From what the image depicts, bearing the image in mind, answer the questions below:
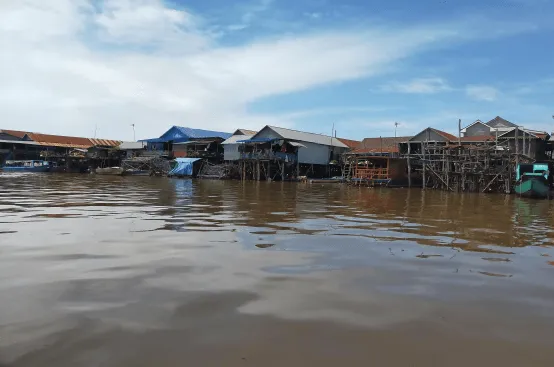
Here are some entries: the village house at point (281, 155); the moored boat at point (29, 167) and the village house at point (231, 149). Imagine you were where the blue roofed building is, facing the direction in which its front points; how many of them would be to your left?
2

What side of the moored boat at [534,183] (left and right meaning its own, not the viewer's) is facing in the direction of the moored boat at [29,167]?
right

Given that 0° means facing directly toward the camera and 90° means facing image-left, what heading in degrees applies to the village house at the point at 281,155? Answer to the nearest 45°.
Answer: approximately 45°

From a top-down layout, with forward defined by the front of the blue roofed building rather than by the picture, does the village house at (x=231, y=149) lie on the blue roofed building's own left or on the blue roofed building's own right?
on the blue roofed building's own left

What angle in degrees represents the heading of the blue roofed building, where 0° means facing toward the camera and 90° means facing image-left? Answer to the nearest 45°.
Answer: approximately 45°

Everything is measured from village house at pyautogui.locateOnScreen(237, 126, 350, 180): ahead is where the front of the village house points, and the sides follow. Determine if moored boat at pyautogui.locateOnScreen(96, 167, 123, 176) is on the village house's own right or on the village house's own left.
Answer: on the village house's own right

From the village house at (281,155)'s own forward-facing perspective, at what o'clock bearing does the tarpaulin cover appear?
The tarpaulin cover is roughly at 2 o'clock from the village house.

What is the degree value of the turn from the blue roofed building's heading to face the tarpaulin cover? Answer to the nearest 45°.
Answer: approximately 45° to its left
